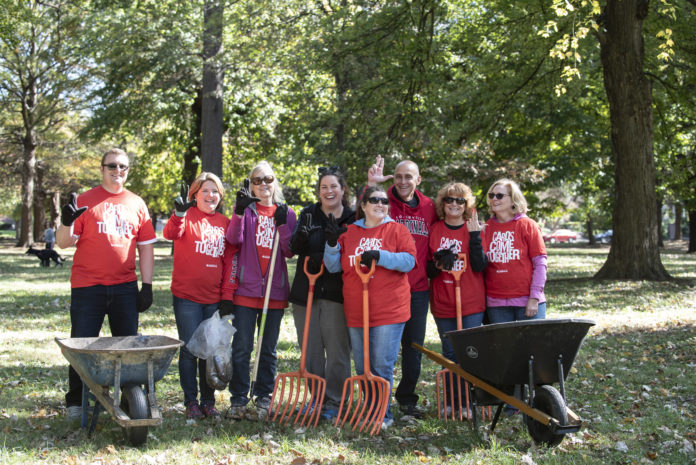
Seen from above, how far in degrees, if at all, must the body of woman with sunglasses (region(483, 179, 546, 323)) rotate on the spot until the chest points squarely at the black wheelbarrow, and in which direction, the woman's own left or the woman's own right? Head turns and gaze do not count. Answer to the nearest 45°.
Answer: approximately 45° to the woman's own left

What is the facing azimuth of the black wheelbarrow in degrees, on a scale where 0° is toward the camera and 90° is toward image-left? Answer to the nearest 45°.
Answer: approximately 315°

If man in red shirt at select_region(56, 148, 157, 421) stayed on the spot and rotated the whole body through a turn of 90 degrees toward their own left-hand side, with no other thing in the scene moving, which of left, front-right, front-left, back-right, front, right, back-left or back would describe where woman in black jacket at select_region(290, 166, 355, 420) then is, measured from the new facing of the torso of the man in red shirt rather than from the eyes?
front

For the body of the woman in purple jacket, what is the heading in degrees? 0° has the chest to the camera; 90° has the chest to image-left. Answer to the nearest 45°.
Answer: approximately 0°

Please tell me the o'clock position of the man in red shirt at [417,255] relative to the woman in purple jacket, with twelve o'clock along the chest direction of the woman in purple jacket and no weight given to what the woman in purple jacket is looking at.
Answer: The man in red shirt is roughly at 9 o'clock from the woman in purple jacket.

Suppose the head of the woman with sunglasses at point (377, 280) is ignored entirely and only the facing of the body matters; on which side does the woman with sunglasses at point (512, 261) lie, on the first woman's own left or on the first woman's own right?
on the first woman's own left
